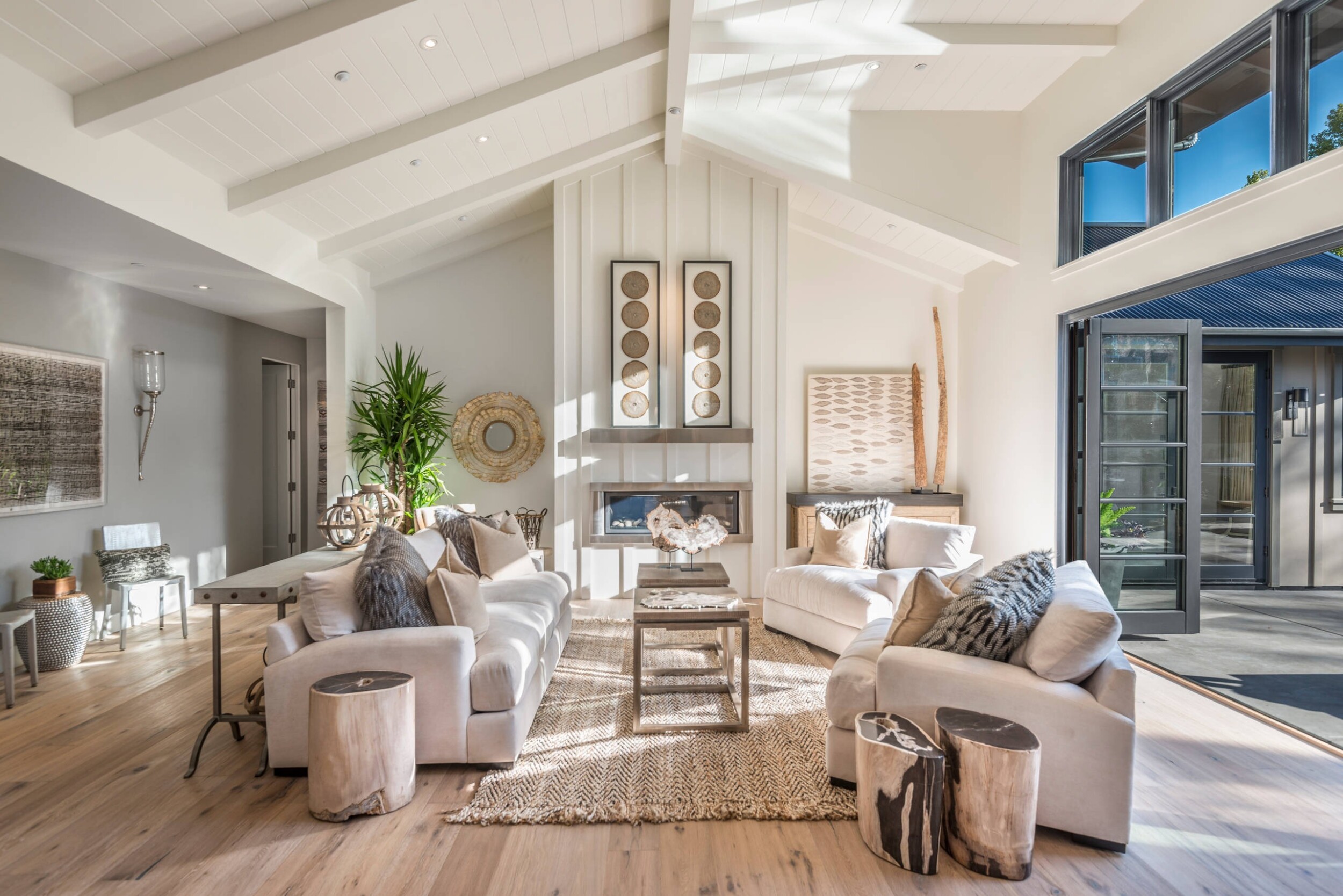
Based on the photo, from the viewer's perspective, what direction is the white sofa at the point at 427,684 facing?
to the viewer's right

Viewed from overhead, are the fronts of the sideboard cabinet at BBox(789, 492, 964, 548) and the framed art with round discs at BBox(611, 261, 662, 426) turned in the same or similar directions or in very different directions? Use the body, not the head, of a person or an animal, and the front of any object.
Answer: same or similar directions

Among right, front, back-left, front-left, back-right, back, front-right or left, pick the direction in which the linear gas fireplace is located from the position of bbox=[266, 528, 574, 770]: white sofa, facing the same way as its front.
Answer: front-left

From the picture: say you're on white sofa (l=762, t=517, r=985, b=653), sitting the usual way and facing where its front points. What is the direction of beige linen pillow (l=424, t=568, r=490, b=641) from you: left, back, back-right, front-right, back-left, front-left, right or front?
front

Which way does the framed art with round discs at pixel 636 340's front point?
toward the camera

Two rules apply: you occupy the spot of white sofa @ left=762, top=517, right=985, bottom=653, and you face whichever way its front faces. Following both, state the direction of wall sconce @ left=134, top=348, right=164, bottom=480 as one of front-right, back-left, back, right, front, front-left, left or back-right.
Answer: front-right

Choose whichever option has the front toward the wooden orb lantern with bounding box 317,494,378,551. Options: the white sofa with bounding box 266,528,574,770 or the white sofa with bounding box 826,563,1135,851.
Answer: the white sofa with bounding box 826,563,1135,851

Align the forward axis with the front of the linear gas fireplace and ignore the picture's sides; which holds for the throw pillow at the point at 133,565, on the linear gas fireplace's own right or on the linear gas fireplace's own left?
on the linear gas fireplace's own right

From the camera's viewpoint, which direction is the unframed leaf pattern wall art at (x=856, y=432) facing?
toward the camera

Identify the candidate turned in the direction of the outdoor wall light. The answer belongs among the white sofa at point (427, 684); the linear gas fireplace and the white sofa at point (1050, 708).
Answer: the white sofa at point (427, 684)

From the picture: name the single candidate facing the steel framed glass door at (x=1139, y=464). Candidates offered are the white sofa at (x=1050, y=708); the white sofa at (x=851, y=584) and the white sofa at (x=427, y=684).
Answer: the white sofa at (x=427, y=684)

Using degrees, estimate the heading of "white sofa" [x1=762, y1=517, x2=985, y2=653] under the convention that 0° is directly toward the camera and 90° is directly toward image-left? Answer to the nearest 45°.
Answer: approximately 45°

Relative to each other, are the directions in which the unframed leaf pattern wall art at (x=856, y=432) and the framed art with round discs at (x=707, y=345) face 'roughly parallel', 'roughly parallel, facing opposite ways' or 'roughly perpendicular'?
roughly parallel

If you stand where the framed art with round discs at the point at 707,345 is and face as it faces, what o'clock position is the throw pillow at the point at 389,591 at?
The throw pillow is roughly at 1 o'clock from the framed art with round discs.

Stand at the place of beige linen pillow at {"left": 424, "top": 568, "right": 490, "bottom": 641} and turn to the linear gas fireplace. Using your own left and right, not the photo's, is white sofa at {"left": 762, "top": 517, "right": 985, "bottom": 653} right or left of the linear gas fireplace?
right

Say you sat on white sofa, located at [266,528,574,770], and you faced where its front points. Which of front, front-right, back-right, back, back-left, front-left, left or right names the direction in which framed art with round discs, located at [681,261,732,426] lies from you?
front-left

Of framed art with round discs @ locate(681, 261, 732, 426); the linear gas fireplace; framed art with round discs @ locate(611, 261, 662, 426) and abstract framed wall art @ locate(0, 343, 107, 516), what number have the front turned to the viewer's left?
0

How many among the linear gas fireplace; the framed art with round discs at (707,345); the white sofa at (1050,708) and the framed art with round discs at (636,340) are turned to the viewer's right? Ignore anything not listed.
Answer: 0

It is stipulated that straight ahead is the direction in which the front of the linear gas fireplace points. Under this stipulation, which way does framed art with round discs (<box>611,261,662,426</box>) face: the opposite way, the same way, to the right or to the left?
the same way

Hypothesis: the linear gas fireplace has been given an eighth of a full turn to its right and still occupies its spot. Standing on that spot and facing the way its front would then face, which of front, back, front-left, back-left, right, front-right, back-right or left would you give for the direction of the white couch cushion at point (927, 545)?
left

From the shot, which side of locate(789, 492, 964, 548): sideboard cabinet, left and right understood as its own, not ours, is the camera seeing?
front

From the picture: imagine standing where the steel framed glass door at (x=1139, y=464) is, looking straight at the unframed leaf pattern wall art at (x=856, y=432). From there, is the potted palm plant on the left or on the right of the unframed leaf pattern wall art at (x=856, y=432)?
left
